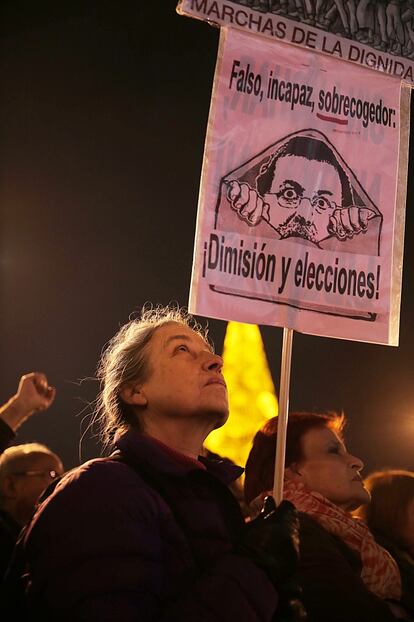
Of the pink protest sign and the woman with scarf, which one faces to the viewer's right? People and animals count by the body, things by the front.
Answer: the woman with scarf

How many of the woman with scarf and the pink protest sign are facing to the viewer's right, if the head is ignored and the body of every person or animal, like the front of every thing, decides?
1

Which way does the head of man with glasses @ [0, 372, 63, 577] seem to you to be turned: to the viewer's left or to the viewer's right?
to the viewer's right

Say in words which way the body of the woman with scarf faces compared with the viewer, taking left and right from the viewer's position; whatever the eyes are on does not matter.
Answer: facing to the right of the viewer

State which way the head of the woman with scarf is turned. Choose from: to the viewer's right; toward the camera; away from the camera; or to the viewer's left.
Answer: to the viewer's right

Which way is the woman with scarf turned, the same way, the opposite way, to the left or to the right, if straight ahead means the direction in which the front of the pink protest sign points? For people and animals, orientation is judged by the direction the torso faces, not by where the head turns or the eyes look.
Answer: to the left

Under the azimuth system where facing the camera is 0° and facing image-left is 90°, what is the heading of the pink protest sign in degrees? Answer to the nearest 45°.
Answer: approximately 0°
